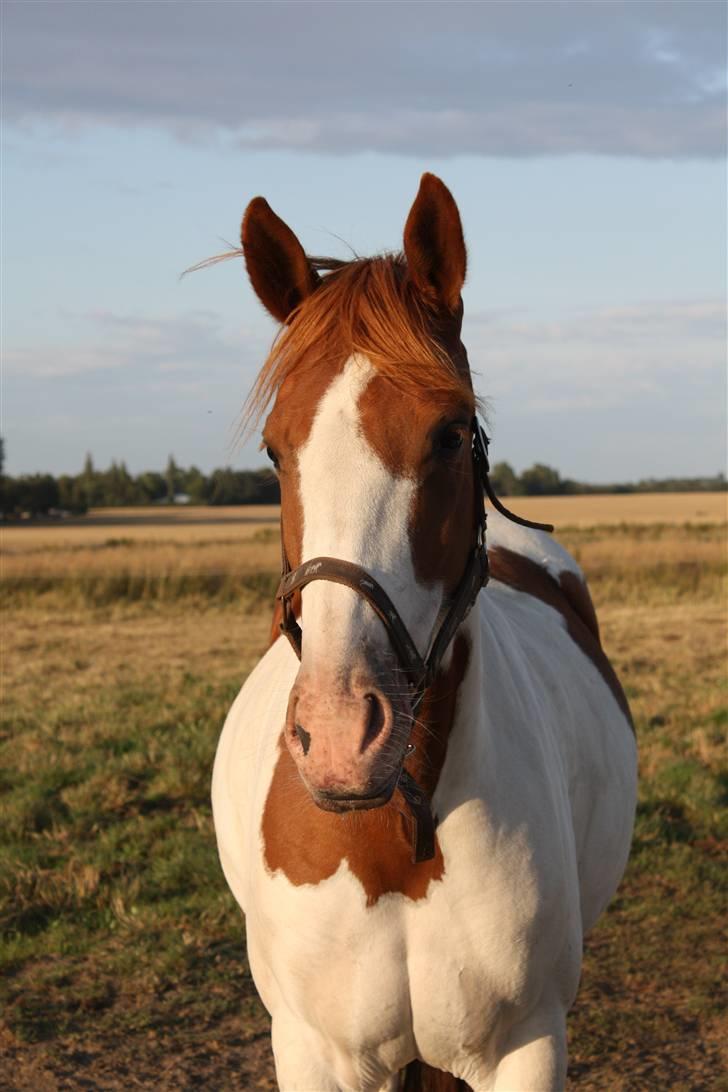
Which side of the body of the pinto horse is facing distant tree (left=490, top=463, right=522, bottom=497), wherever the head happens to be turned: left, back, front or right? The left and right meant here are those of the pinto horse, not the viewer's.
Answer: back

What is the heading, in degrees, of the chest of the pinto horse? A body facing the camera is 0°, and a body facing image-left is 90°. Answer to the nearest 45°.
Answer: approximately 0°

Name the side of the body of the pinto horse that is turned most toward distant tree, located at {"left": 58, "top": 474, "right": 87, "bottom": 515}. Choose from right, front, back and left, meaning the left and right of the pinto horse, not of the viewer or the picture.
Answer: back

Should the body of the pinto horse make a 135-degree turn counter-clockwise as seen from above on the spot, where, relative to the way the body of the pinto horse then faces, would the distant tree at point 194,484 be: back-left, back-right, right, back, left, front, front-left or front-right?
front-left

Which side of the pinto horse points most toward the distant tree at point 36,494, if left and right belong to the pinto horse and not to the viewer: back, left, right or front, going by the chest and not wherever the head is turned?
back

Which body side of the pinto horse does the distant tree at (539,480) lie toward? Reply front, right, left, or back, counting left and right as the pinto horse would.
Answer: back
